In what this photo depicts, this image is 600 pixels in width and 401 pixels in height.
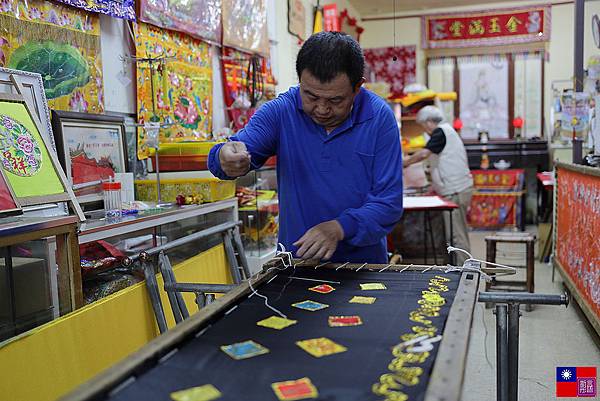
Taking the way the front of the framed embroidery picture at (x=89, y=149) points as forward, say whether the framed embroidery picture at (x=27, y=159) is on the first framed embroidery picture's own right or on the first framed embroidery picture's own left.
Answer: on the first framed embroidery picture's own right

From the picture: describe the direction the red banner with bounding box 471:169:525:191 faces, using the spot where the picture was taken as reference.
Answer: facing the viewer

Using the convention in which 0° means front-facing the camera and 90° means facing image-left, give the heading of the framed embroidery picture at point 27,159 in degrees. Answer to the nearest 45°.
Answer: approximately 315°

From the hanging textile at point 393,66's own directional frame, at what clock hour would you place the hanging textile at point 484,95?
the hanging textile at point 484,95 is roughly at 9 o'clock from the hanging textile at point 393,66.

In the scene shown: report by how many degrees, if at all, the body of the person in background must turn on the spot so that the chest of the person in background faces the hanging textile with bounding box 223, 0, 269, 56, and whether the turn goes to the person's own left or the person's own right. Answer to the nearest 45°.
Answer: approximately 45° to the person's own left

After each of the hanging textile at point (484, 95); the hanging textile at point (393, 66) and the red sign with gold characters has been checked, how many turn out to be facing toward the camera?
3

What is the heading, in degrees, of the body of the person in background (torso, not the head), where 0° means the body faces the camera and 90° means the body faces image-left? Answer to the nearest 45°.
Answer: approximately 90°

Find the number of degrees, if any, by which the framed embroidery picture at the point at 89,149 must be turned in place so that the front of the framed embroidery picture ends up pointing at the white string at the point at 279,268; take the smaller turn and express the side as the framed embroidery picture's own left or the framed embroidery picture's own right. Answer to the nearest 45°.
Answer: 0° — it already faces it

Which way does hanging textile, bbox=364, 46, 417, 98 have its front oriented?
toward the camera

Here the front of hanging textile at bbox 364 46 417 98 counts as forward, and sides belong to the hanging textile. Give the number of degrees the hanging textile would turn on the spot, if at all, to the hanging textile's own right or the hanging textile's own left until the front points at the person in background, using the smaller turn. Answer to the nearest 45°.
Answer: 0° — it already faces them

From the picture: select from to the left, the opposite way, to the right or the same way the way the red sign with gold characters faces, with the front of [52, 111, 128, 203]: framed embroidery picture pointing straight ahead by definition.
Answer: to the right

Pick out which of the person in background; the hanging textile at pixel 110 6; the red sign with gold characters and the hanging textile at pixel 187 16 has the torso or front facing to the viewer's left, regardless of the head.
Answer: the person in background

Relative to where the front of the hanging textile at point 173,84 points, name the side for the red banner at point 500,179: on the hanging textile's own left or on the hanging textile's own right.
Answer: on the hanging textile's own left

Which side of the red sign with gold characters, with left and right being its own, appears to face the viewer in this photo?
front

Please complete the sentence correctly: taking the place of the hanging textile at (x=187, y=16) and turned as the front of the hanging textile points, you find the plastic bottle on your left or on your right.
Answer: on your right

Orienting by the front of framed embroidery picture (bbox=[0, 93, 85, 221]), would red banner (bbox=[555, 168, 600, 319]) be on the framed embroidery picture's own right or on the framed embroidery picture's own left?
on the framed embroidery picture's own left

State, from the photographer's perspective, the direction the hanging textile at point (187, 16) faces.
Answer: facing the viewer and to the right of the viewer

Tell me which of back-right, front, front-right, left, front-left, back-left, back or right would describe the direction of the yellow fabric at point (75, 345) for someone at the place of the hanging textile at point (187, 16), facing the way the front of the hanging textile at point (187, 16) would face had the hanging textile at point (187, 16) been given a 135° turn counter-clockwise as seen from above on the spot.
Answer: back
